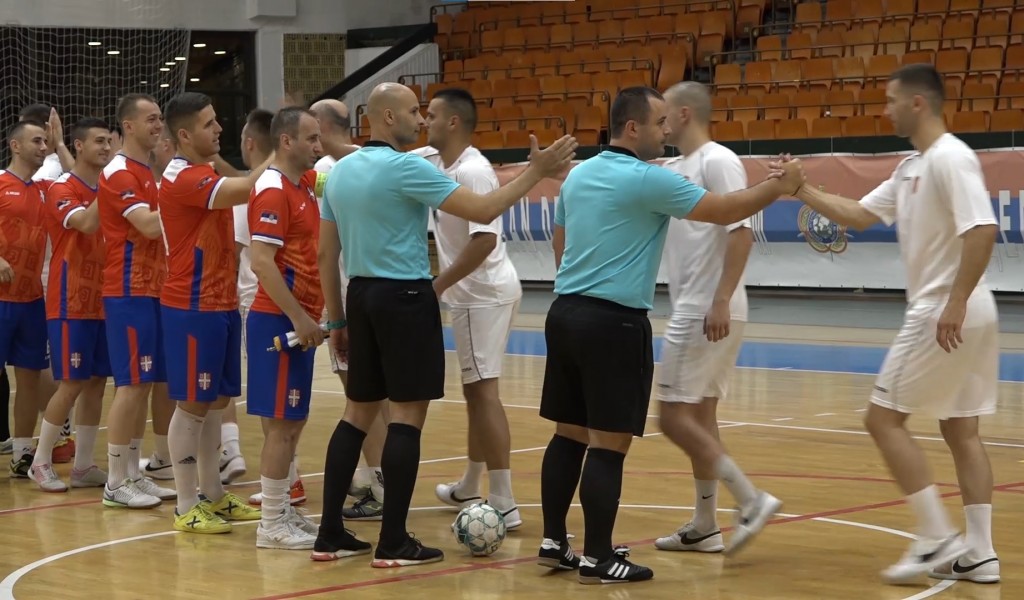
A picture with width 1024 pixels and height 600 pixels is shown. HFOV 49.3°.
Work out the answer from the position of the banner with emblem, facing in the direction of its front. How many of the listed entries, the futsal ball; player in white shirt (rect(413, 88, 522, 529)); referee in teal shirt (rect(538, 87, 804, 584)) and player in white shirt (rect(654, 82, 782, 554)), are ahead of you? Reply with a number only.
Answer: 4

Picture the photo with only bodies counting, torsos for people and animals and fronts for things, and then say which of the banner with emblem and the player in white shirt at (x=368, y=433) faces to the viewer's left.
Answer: the player in white shirt

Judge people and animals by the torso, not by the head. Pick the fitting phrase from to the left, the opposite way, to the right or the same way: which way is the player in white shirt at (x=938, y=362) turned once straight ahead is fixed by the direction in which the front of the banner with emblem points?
to the right

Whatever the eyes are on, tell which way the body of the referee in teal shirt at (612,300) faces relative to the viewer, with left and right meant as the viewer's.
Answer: facing away from the viewer and to the right of the viewer

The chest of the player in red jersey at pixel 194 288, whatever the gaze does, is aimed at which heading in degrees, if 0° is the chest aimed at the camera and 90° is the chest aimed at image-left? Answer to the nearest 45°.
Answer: approximately 270°

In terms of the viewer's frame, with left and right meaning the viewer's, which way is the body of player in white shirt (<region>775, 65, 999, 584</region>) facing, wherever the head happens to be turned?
facing to the left of the viewer

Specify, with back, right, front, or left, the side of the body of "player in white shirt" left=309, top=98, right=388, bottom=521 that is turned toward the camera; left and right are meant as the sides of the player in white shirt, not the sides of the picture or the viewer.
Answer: left

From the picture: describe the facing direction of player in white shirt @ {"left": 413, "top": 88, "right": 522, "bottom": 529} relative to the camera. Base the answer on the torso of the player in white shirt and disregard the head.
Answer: to the viewer's left

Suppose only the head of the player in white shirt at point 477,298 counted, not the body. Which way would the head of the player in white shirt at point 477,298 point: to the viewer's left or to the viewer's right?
to the viewer's left

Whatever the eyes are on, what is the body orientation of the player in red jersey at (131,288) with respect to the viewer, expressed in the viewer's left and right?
facing to the right of the viewer

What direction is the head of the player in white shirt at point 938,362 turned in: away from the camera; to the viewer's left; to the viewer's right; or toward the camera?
to the viewer's left

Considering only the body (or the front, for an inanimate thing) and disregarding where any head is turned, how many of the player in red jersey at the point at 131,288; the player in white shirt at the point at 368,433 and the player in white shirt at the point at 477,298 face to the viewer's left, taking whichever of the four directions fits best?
2

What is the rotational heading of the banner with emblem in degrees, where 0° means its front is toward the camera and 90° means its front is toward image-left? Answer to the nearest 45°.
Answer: approximately 0°

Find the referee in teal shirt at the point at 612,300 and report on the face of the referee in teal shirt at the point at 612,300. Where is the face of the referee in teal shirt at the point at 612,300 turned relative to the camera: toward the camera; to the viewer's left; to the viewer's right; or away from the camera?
to the viewer's right

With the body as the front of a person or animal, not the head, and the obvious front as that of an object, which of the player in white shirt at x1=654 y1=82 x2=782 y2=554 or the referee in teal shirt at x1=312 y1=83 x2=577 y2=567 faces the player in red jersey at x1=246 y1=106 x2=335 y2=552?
the player in white shirt
